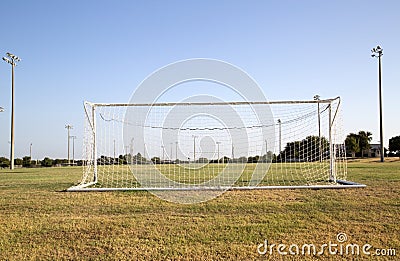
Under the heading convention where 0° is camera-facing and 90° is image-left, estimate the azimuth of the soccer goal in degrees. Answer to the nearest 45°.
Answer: approximately 180°
